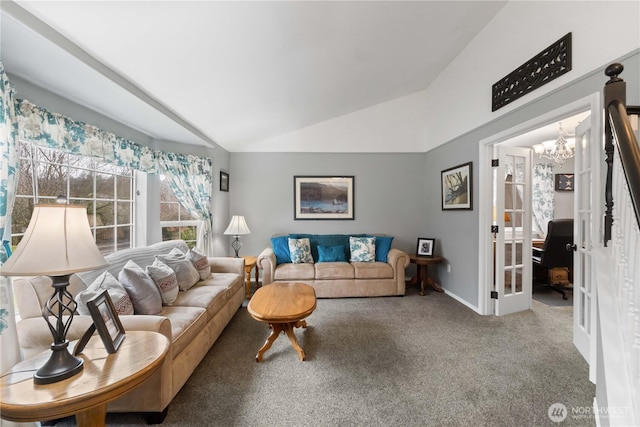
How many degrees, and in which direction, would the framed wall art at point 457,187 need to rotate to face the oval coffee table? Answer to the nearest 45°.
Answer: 0° — it already faces it

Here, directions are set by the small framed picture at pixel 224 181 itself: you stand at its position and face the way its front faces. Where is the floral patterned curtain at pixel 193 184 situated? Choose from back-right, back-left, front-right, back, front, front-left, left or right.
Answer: right

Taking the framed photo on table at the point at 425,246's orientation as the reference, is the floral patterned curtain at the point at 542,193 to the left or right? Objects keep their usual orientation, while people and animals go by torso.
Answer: on its left

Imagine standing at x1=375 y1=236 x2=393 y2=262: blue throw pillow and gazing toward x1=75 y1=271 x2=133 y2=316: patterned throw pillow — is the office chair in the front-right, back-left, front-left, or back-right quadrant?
back-left

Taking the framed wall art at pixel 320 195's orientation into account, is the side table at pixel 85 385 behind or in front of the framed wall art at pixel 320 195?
in front

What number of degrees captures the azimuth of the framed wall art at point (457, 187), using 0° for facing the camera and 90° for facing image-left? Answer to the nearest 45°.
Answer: approximately 45°

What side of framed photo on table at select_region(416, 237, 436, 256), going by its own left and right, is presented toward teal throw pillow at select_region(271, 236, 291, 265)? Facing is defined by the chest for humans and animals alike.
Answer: right

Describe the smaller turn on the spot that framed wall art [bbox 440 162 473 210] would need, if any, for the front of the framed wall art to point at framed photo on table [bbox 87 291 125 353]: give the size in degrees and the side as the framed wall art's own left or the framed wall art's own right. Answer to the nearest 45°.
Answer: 0° — it already faces it

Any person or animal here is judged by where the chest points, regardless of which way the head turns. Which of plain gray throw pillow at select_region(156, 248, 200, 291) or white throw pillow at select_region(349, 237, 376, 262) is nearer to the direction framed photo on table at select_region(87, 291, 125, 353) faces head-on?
the white throw pillow

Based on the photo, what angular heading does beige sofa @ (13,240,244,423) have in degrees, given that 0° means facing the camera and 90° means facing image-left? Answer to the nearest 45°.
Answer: approximately 315°

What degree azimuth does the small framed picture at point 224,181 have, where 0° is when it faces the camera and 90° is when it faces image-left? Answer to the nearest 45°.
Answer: approximately 315°

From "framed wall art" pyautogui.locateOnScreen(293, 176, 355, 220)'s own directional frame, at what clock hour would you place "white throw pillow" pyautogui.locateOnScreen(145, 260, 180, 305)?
The white throw pillow is roughly at 1 o'clock from the framed wall art.

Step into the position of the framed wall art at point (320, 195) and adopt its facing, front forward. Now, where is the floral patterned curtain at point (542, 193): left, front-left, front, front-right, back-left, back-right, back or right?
left

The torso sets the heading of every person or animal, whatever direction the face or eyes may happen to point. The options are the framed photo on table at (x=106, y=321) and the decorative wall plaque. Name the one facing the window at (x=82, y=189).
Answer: the decorative wall plaque
